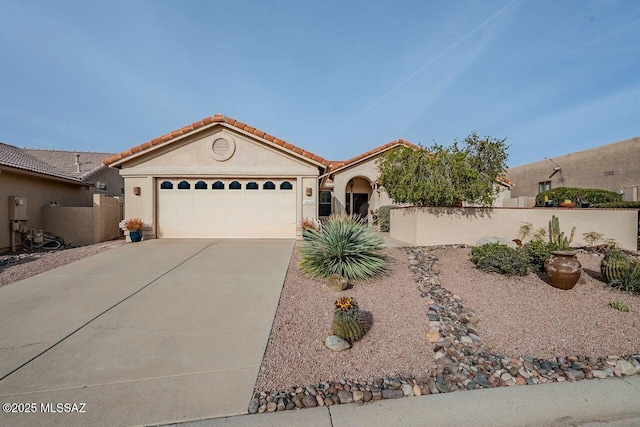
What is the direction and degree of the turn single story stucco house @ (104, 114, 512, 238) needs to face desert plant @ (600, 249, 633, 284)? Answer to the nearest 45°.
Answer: approximately 45° to its left

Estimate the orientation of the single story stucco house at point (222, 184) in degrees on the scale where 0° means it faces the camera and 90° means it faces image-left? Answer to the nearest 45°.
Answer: approximately 0°

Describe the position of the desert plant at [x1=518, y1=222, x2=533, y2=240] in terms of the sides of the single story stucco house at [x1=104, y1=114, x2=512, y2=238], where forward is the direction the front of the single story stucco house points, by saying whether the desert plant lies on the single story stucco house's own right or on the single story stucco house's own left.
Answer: on the single story stucco house's own left

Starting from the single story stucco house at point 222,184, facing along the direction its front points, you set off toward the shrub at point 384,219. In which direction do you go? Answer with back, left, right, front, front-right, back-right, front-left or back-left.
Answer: left

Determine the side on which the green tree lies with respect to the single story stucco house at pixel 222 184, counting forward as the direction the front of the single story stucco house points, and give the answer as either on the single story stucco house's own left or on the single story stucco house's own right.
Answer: on the single story stucco house's own left

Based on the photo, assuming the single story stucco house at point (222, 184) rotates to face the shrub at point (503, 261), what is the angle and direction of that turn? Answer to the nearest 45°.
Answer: approximately 45° to its left

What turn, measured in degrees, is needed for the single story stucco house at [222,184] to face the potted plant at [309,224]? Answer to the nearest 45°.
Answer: approximately 90° to its left

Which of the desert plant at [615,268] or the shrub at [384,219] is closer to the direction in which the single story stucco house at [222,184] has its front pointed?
the desert plant

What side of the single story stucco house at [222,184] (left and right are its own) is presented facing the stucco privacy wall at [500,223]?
left

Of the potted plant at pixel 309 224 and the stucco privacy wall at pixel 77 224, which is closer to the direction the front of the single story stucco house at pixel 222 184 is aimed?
the potted plant

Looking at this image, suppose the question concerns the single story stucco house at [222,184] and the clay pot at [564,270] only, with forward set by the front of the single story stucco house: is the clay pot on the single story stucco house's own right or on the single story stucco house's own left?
on the single story stucco house's own left

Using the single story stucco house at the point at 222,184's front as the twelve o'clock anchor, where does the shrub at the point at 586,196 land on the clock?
The shrub is roughly at 9 o'clock from the single story stucco house.

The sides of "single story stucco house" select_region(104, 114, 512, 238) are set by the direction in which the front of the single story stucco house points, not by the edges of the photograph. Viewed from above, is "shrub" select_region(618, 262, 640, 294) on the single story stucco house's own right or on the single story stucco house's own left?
on the single story stucco house's own left

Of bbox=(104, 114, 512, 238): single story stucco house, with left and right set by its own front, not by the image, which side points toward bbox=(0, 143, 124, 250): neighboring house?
right

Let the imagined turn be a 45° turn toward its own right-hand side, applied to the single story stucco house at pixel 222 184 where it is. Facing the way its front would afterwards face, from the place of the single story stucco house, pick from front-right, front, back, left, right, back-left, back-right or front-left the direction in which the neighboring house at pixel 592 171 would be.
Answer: back-left

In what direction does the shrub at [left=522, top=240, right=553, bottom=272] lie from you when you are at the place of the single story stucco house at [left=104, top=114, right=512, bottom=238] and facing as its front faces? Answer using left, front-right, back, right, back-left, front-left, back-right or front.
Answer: front-left
